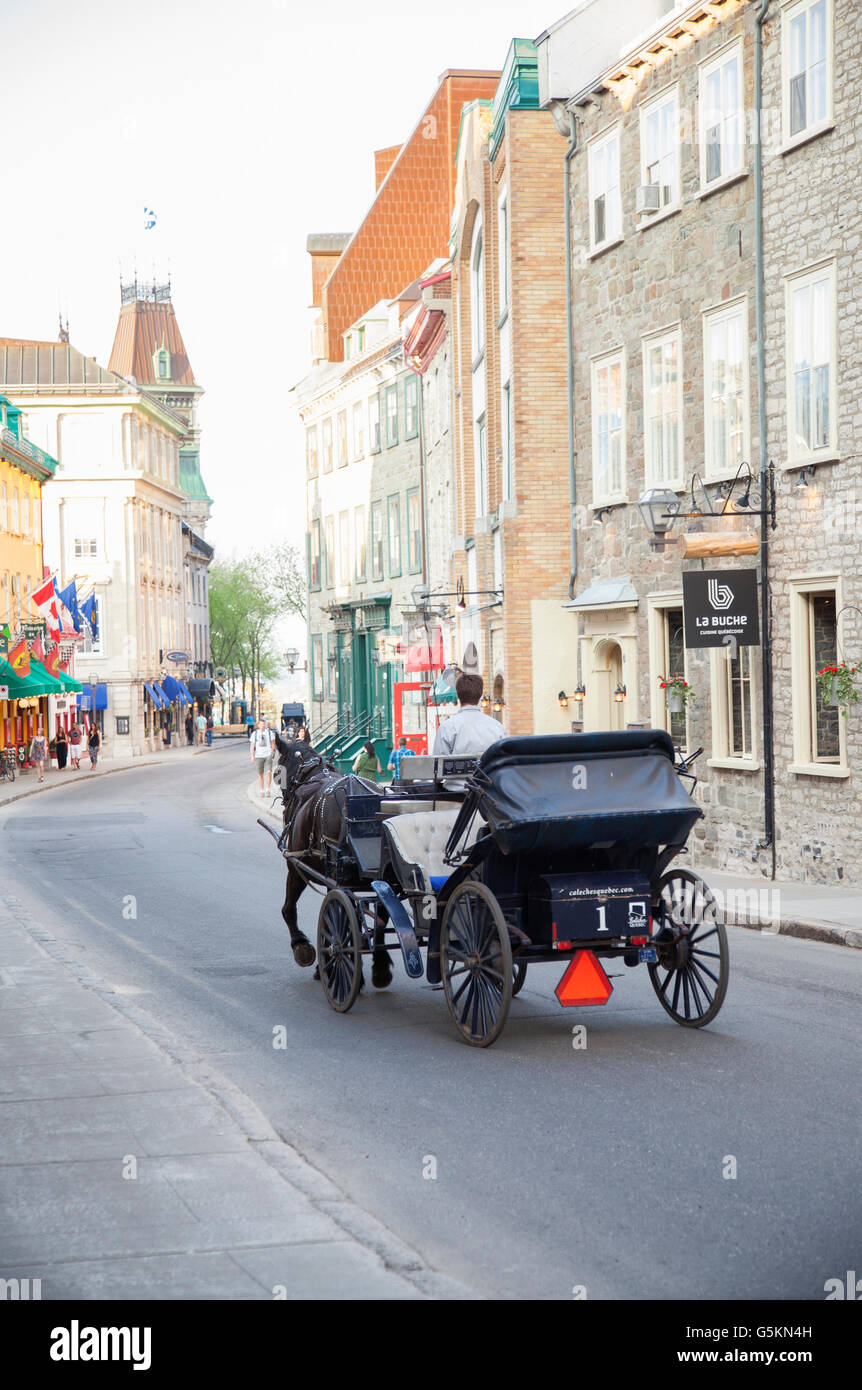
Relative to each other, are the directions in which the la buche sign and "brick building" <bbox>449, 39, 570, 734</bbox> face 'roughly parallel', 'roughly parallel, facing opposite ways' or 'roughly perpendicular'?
roughly perpendicular

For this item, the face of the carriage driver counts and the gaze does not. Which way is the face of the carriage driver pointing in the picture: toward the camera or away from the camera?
away from the camera

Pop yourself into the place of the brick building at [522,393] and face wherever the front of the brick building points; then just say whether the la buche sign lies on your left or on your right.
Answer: on your left

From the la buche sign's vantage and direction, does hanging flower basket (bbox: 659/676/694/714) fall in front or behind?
behind

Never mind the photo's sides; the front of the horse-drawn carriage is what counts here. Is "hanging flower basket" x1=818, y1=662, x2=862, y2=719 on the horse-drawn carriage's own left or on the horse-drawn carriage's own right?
on the horse-drawn carriage's own right

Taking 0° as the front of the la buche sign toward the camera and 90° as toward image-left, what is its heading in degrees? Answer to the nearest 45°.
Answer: approximately 0°

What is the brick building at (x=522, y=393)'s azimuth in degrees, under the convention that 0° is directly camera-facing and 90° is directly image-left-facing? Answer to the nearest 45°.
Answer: approximately 90°

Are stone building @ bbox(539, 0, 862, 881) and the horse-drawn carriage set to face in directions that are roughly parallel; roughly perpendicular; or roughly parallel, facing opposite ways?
roughly perpendicular

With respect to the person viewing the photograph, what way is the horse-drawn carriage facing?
facing away from the viewer and to the left of the viewer
